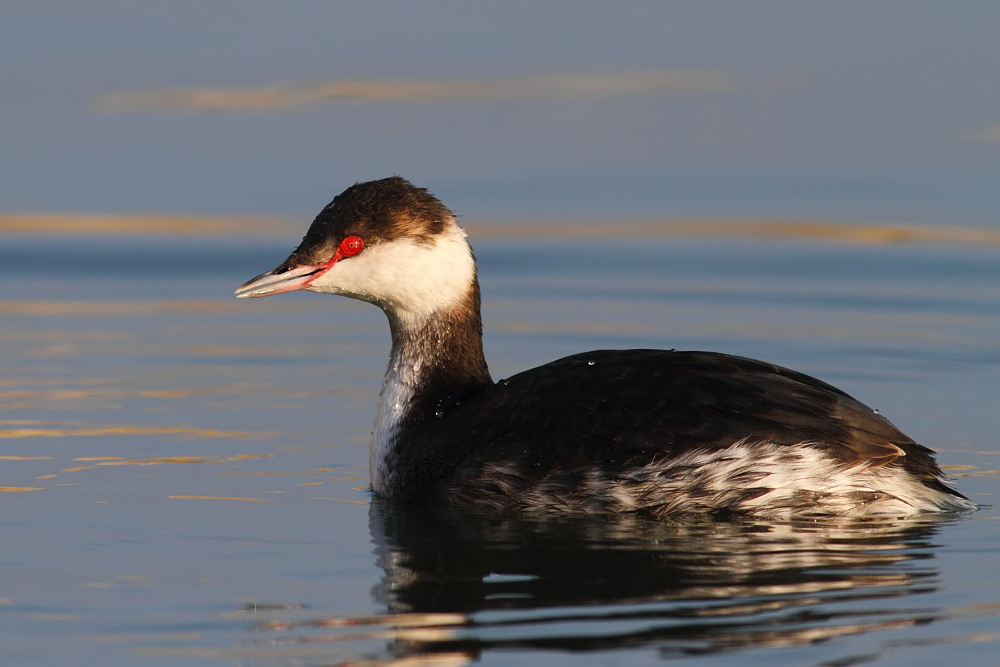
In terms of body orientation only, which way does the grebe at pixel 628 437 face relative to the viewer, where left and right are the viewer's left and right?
facing to the left of the viewer
